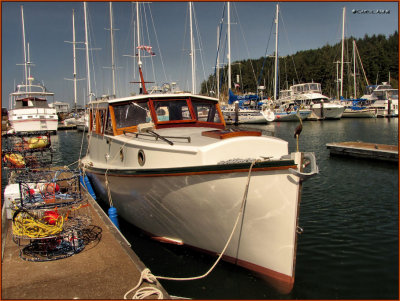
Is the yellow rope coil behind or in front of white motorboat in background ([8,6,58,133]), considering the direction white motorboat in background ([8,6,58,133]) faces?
behind

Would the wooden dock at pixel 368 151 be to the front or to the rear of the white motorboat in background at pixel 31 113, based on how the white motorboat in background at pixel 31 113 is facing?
to the rear

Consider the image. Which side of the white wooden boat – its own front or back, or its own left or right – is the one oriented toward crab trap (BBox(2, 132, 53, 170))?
right

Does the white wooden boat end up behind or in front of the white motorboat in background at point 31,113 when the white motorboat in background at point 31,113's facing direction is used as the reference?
behind

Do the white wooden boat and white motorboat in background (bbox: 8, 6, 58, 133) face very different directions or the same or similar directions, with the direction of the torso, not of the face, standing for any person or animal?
very different directions

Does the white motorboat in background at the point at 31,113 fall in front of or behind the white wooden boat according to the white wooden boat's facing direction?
behind

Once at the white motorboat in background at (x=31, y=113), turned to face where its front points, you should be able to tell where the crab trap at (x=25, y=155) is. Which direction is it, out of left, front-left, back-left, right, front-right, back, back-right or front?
back

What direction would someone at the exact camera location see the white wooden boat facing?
facing the viewer and to the right of the viewer

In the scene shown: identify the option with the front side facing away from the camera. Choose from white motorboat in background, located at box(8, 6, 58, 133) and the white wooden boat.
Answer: the white motorboat in background

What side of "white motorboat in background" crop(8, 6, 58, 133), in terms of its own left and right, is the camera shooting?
back
